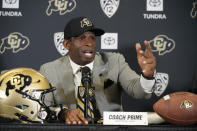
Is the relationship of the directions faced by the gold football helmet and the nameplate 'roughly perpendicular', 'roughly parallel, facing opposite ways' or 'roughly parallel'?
roughly perpendicular

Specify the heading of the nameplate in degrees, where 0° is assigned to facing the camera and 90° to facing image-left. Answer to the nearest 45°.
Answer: approximately 0°
